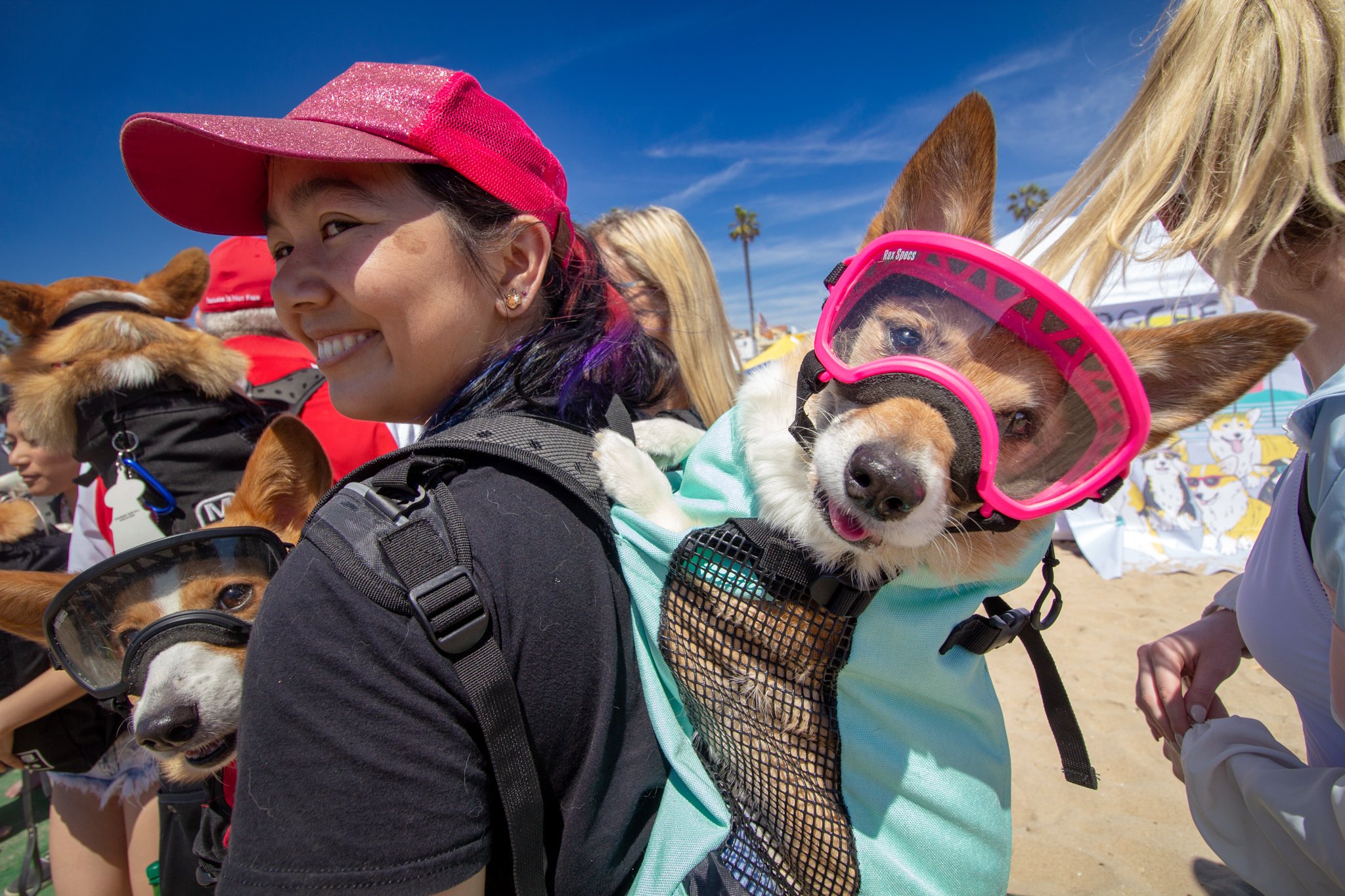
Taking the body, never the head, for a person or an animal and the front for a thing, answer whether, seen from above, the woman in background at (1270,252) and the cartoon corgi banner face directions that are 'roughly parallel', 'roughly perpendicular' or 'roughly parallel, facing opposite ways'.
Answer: roughly perpendicular

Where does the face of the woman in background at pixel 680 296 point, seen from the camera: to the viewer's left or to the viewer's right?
to the viewer's left

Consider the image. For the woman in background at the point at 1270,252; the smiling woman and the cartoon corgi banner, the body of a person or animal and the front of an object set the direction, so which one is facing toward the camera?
the cartoon corgi banner

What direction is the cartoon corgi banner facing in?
toward the camera

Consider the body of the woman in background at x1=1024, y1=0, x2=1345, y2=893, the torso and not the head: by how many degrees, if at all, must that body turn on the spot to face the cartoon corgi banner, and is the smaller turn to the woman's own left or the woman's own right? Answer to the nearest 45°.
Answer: approximately 90° to the woman's own right

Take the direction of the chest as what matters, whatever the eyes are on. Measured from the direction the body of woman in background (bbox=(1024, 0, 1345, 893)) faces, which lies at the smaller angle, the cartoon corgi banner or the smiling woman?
the smiling woman

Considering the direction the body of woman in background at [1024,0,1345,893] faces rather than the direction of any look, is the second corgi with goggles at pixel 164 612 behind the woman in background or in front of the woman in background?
in front

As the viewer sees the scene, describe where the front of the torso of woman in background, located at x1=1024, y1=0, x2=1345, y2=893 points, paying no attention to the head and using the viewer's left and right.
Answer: facing to the left of the viewer
